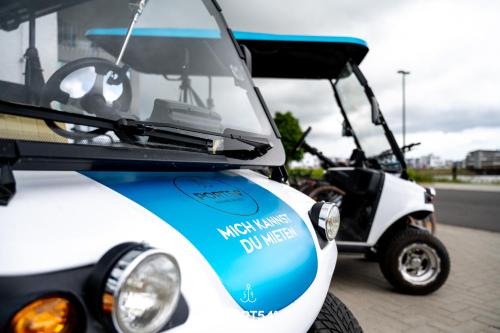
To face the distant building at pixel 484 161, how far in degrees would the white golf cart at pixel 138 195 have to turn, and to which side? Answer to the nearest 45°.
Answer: approximately 90° to its left

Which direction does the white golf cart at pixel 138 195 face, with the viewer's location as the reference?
facing the viewer and to the right of the viewer

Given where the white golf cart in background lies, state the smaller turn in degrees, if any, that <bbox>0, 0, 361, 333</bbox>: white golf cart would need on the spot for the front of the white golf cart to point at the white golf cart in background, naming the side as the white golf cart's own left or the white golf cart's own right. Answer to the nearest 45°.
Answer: approximately 90° to the white golf cart's own left
